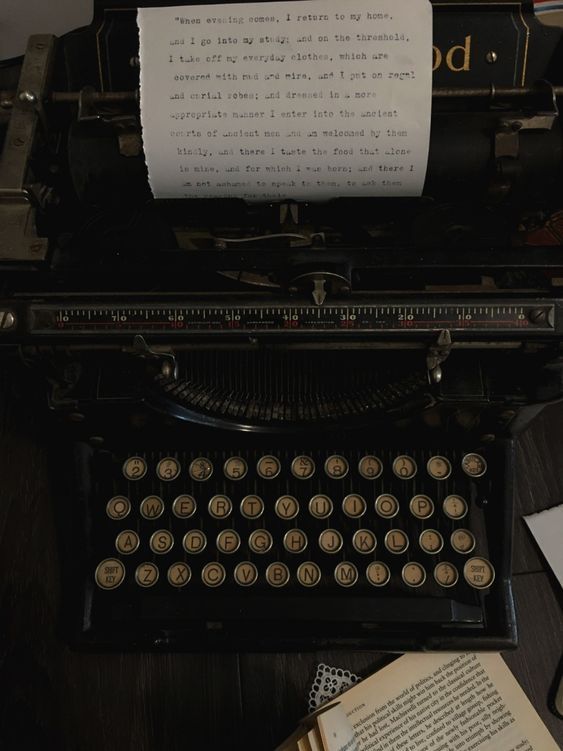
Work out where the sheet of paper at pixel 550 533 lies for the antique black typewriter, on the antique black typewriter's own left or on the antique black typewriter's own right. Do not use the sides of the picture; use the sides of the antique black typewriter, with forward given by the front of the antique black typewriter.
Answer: on the antique black typewriter's own left

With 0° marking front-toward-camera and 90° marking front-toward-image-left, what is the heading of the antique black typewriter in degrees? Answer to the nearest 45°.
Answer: approximately 0°
